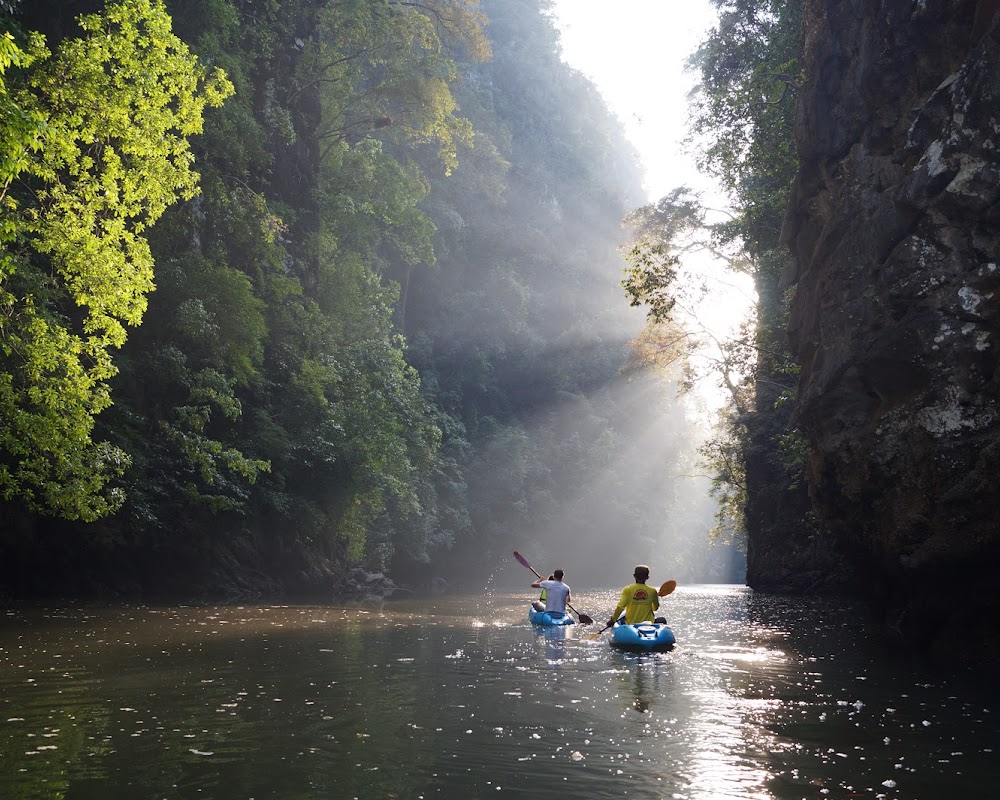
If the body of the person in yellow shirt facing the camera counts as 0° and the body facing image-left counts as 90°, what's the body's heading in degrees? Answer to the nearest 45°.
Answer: approximately 180°

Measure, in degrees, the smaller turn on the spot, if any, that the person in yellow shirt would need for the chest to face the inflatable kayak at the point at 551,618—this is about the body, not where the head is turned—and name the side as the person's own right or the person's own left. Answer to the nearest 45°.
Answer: approximately 45° to the person's own left
